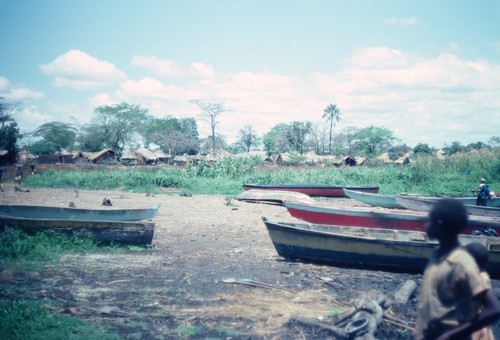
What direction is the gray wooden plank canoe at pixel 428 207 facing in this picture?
to the viewer's left

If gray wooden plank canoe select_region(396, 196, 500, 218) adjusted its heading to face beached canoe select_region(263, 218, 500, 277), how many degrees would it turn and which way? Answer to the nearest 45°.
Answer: approximately 90° to its left

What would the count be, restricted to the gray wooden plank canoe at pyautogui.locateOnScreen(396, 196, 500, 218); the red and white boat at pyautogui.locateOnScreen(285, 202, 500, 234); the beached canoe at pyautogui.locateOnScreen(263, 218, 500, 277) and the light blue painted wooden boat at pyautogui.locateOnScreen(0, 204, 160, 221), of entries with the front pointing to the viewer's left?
3

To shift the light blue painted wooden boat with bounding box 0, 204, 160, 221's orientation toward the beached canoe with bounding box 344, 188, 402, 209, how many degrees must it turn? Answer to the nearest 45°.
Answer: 0° — it already faces it

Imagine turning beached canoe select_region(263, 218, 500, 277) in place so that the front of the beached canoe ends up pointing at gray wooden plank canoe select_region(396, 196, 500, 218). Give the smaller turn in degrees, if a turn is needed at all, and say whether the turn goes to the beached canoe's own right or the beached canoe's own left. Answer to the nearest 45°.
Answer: approximately 90° to the beached canoe's own right

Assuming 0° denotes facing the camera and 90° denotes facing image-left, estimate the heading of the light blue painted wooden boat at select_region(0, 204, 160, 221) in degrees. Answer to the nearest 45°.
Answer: approximately 270°

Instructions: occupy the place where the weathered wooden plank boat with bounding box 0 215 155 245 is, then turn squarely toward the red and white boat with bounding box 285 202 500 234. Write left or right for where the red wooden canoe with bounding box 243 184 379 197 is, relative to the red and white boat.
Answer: left

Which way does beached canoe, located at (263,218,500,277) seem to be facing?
to the viewer's left

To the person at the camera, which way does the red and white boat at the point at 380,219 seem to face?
facing to the left of the viewer
